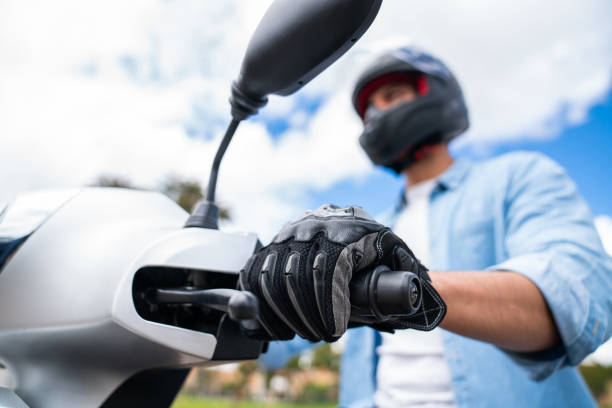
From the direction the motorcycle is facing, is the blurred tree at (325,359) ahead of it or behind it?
behind

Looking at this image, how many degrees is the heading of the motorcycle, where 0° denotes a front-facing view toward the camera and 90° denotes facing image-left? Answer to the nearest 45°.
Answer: approximately 45°

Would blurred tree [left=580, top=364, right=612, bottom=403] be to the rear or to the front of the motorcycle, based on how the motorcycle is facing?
to the rear

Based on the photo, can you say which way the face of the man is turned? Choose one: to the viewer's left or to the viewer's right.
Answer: to the viewer's left

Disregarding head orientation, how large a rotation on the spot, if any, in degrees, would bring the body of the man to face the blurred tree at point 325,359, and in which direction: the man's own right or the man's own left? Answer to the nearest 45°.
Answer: approximately 135° to the man's own right

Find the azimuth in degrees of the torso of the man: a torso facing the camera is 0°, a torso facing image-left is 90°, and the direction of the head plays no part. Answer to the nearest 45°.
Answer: approximately 45°
